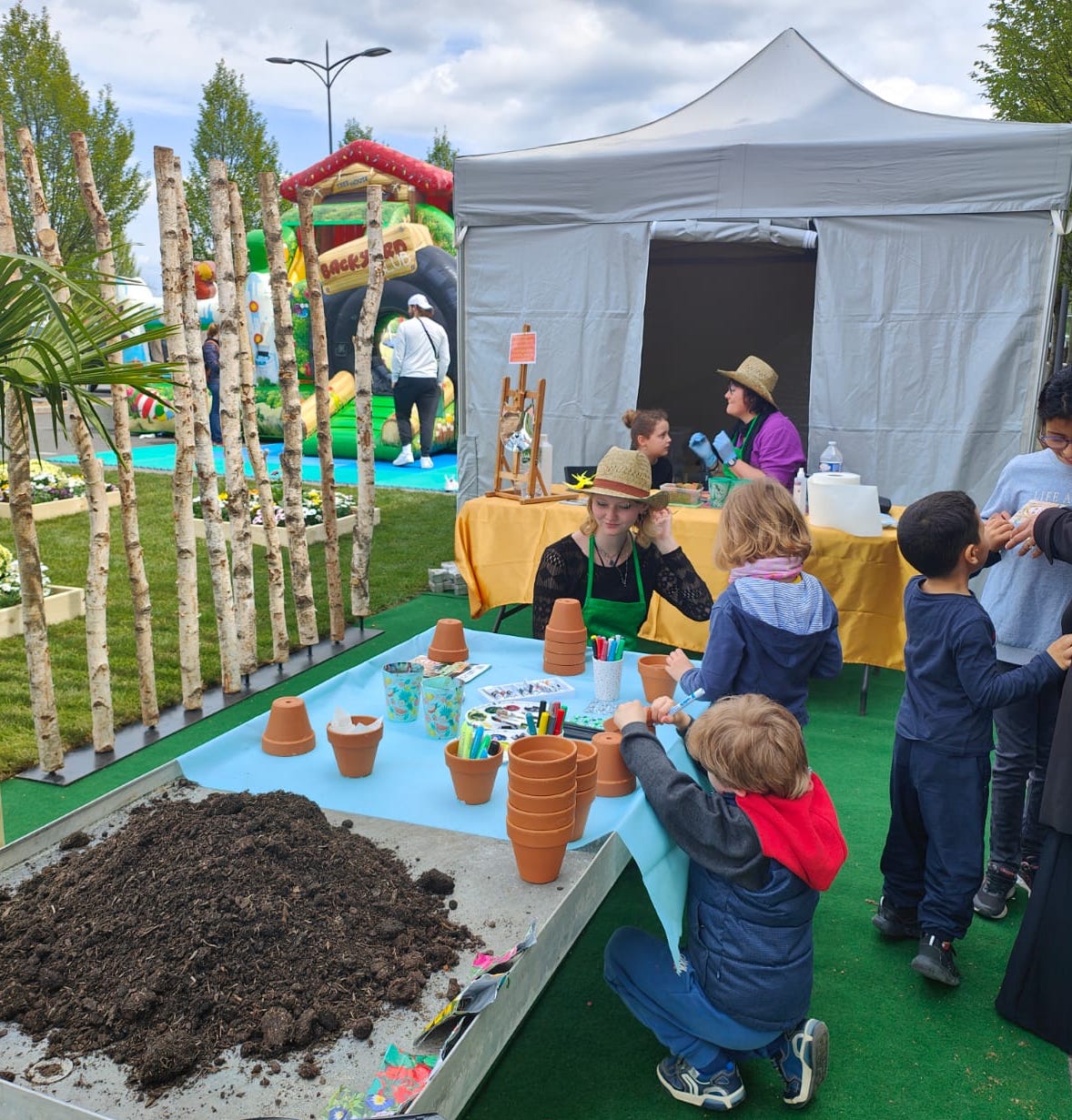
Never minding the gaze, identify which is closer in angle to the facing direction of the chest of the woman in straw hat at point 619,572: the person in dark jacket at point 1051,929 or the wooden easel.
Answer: the person in dark jacket

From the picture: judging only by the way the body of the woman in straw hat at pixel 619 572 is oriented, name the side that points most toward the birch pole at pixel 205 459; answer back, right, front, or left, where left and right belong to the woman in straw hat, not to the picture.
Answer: right

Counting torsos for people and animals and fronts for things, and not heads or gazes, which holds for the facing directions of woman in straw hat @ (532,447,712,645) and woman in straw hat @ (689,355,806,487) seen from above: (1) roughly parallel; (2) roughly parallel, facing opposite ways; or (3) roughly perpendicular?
roughly perpendicular

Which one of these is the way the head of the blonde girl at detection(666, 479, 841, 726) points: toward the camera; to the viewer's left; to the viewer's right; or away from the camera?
away from the camera

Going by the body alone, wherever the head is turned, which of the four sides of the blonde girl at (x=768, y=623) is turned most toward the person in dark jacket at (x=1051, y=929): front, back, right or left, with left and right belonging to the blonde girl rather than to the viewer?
back

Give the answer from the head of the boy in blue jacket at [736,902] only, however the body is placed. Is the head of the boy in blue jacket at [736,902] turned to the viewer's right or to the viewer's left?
to the viewer's left

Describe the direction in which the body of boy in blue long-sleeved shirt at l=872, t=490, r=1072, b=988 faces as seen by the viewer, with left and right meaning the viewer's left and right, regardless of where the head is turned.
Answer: facing away from the viewer and to the right of the viewer

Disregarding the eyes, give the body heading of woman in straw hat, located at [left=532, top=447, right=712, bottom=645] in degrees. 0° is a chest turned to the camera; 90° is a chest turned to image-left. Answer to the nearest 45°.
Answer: approximately 0°

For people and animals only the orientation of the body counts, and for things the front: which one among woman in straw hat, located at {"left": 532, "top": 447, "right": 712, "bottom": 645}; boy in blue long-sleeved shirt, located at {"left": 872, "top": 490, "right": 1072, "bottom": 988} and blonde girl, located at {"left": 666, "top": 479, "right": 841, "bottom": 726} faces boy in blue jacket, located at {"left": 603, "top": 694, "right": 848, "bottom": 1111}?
the woman in straw hat

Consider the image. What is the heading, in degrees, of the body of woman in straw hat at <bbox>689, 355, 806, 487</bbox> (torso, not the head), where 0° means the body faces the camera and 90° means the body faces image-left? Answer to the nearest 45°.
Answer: approximately 90°
